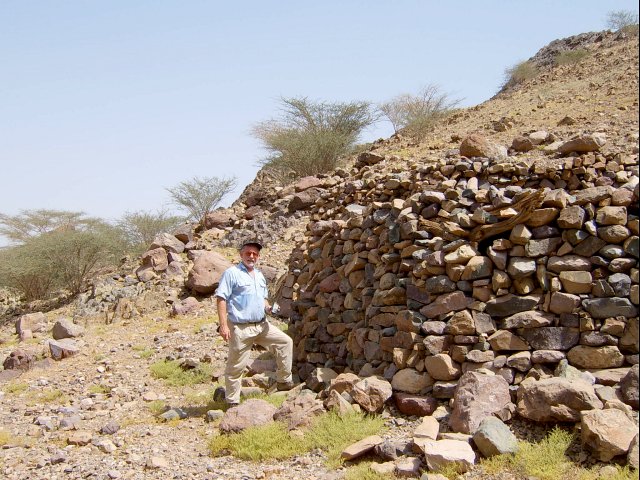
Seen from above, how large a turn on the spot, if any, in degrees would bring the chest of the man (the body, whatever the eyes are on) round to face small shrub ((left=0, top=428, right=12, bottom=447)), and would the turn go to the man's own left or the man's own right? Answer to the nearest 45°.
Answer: approximately 135° to the man's own right

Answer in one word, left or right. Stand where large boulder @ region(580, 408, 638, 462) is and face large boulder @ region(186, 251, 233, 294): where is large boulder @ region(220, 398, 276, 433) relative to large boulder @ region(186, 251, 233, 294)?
left

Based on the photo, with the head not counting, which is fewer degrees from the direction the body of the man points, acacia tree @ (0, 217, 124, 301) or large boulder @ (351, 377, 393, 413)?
the large boulder

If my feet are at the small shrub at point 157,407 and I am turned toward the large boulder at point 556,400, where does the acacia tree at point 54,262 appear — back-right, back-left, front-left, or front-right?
back-left

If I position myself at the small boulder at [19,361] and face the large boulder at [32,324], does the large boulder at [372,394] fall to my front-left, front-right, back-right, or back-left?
back-right

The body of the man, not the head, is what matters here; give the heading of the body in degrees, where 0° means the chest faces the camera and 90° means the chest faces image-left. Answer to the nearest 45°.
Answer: approximately 315°
